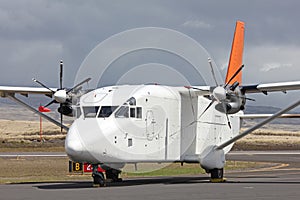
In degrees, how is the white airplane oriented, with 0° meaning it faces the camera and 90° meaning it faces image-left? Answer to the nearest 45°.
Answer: approximately 45°
